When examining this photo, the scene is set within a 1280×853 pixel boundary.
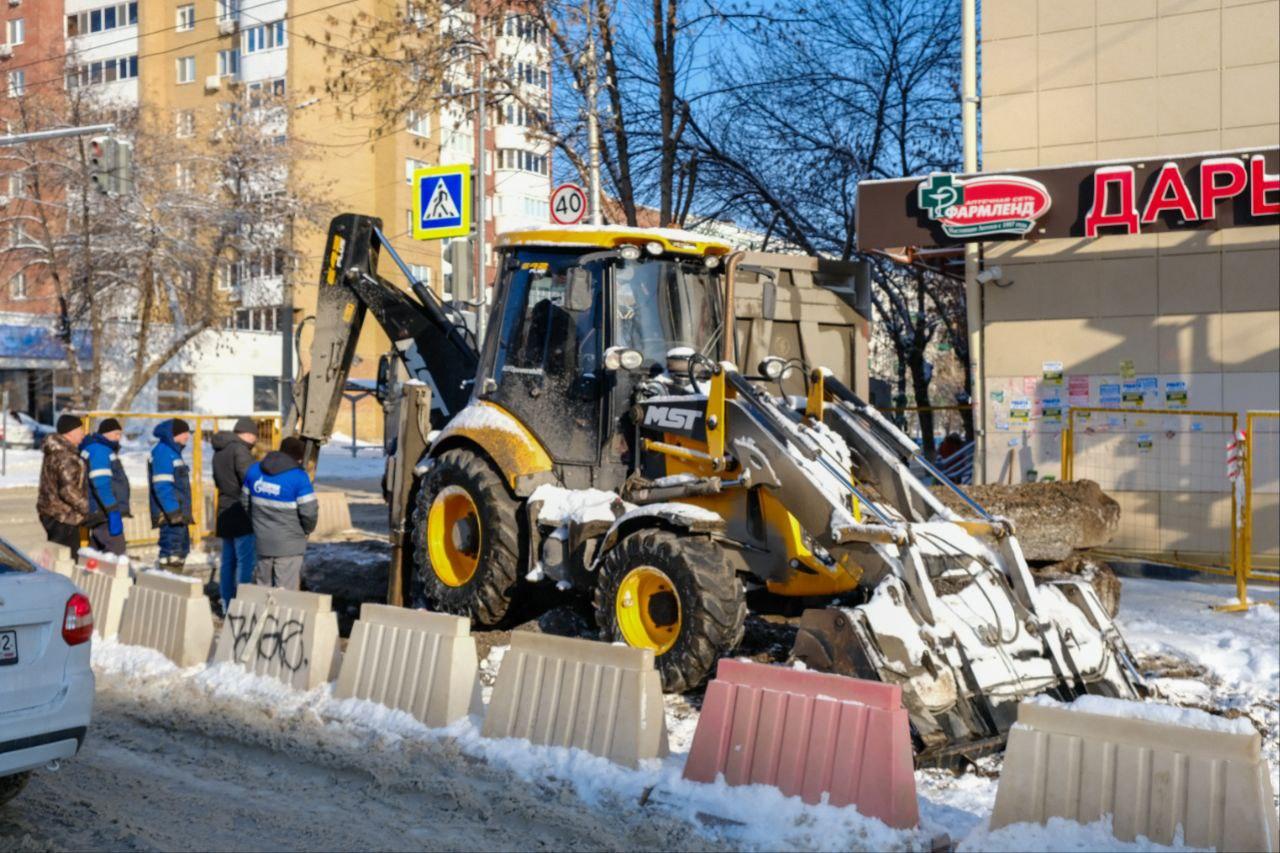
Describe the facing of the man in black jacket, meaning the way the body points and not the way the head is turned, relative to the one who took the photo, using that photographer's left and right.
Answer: facing to the right of the viewer

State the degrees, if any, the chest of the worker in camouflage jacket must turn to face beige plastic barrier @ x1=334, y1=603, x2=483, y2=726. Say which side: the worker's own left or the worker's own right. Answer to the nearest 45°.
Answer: approximately 90° to the worker's own right

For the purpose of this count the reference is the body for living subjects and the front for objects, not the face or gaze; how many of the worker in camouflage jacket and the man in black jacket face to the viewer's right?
2

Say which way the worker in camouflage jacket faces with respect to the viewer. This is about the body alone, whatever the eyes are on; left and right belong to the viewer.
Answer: facing to the right of the viewer

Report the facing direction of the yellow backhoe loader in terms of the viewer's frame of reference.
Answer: facing the viewer and to the right of the viewer

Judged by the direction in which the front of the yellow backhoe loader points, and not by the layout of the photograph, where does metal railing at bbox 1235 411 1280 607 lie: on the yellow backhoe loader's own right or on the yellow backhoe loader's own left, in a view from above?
on the yellow backhoe loader's own left

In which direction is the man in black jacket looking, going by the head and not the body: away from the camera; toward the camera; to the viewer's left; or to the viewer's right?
to the viewer's right

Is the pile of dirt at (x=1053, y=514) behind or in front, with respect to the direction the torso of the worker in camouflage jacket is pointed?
in front

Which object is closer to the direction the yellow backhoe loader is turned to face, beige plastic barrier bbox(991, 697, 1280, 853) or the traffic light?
the beige plastic barrier

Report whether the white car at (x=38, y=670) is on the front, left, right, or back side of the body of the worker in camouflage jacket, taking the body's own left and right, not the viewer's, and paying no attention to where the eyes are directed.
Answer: right

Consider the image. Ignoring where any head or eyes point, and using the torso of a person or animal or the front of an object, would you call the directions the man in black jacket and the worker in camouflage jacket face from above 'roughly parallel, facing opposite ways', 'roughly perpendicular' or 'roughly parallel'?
roughly parallel

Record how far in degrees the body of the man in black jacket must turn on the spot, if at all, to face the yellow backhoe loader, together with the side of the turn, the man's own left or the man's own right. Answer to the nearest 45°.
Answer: approximately 45° to the man's own right

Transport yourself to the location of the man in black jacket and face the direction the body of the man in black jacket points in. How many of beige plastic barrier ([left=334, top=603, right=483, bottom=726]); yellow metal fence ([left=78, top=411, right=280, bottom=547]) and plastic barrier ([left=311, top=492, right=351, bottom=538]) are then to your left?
2
